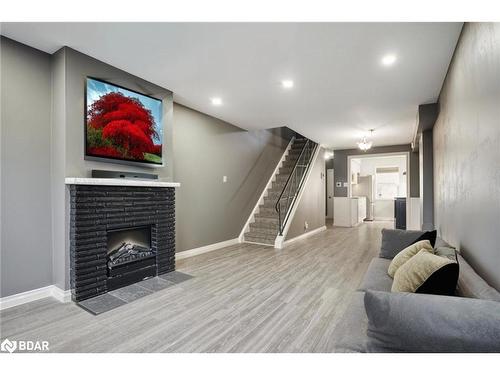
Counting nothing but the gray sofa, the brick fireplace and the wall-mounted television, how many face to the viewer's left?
1

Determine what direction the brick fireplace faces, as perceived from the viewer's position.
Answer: facing the viewer and to the right of the viewer

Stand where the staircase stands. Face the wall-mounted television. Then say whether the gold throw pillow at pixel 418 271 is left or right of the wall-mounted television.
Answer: left

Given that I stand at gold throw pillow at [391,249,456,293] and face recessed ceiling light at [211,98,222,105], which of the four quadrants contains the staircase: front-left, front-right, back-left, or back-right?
front-right

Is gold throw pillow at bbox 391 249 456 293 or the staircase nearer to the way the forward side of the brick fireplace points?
the gold throw pillow

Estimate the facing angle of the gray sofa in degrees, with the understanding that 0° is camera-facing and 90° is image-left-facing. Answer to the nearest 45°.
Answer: approximately 90°

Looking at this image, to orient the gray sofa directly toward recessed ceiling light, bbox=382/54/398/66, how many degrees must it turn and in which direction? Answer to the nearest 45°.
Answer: approximately 90° to its right

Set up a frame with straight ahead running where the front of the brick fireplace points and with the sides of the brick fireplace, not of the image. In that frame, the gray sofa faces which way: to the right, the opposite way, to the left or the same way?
the opposite way

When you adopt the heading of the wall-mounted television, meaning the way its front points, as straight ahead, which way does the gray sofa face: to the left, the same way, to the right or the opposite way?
the opposite way

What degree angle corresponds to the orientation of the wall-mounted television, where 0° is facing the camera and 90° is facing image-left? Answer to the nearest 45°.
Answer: approximately 315°

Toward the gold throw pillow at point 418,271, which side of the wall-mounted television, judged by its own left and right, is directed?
front

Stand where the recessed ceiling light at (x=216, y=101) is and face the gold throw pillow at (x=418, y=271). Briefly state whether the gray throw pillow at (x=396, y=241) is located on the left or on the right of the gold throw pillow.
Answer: left

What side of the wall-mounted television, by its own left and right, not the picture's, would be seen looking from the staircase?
left

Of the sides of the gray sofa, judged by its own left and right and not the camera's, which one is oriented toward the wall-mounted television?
front

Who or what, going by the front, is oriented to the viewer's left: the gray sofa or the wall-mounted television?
the gray sofa

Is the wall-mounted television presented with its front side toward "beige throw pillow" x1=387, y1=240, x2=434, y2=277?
yes
